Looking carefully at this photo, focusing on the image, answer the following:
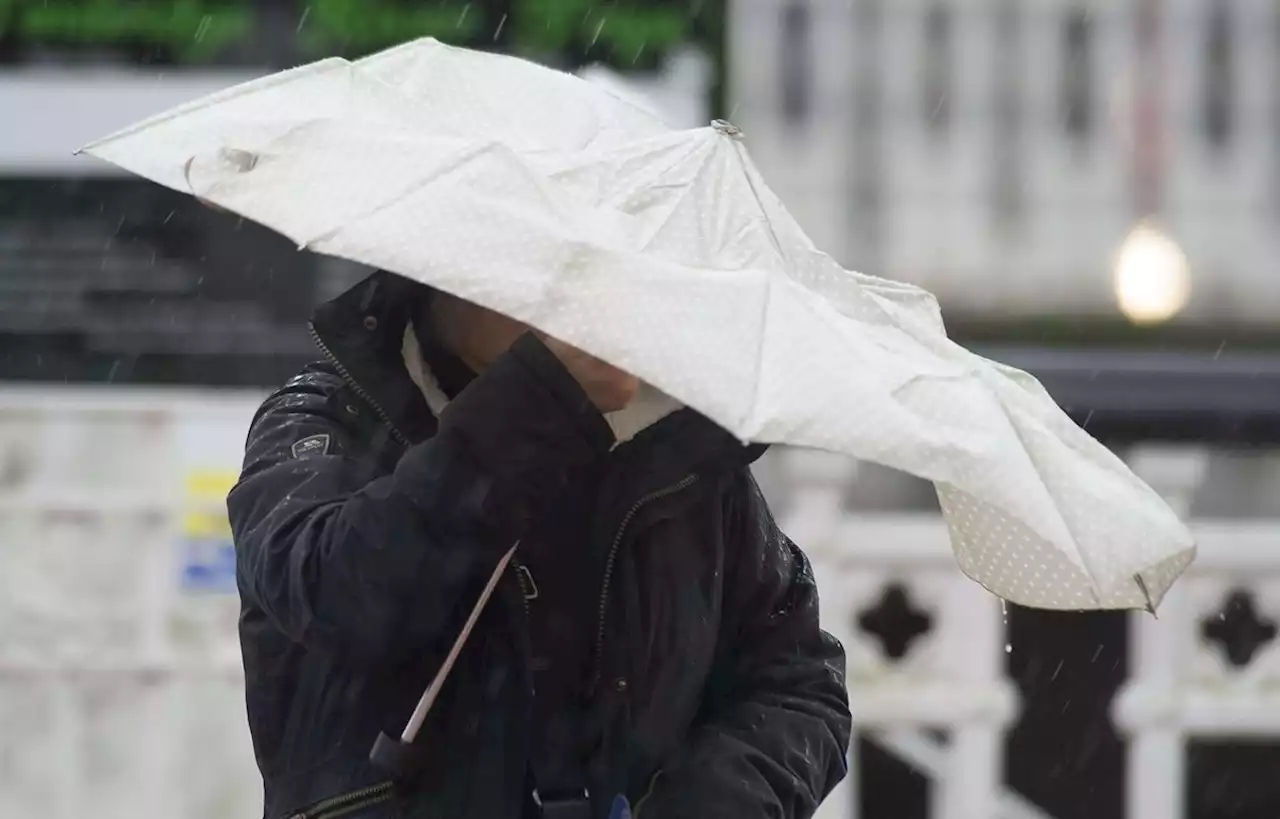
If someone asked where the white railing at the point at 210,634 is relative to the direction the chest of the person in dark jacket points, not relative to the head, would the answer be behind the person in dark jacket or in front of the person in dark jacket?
behind

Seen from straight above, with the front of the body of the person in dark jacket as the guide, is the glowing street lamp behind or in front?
behind

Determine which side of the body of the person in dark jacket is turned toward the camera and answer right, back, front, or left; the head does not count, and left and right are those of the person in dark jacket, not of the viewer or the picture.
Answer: front
